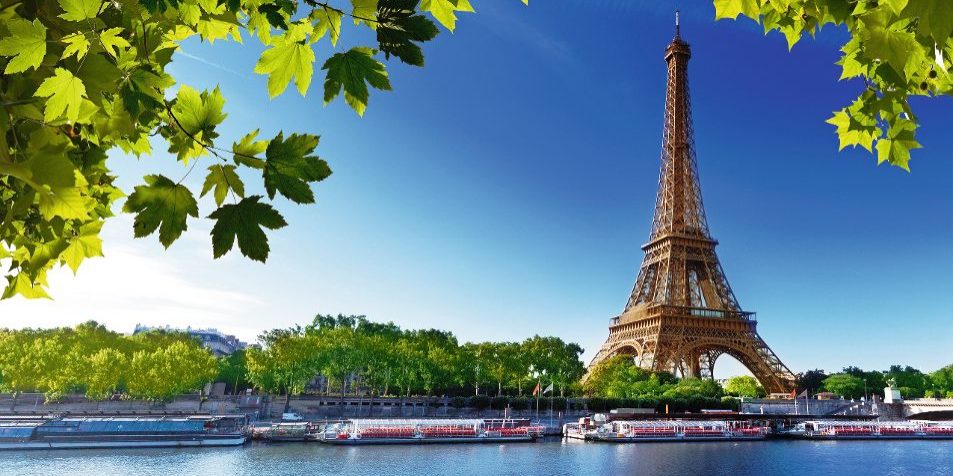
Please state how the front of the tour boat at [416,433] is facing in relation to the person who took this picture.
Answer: facing to the left of the viewer

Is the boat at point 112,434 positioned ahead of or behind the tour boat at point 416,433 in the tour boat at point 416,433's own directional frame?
ahead
